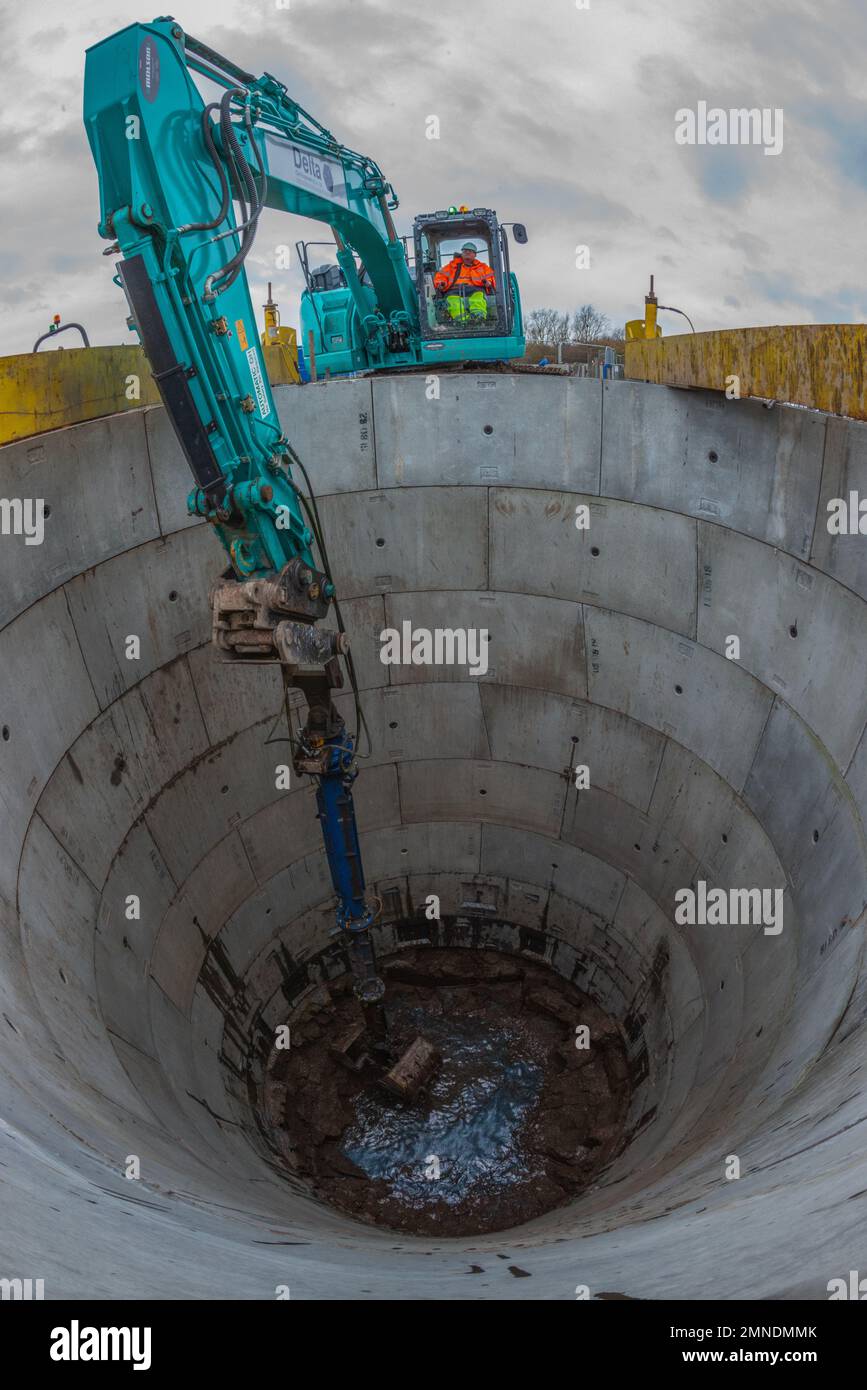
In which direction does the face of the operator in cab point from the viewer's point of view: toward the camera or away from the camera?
toward the camera

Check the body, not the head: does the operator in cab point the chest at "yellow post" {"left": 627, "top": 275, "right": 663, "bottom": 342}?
no

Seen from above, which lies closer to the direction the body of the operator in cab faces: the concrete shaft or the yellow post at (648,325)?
the concrete shaft

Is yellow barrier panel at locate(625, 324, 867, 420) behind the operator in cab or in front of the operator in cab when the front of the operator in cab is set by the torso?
in front

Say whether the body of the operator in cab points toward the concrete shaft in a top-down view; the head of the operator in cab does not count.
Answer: yes

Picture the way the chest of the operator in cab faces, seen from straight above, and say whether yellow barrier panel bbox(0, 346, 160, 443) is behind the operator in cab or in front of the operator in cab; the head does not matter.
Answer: in front

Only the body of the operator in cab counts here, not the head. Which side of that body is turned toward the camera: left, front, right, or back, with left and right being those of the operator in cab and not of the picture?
front
